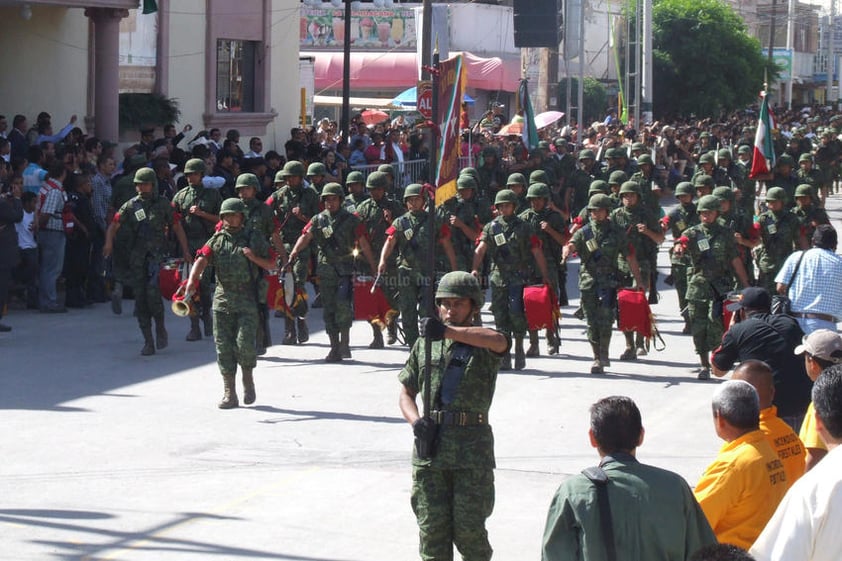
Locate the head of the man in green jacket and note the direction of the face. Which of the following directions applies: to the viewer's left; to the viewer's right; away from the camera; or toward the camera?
away from the camera

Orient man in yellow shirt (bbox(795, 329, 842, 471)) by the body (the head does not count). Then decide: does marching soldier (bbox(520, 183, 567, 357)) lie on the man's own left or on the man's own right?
on the man's own right

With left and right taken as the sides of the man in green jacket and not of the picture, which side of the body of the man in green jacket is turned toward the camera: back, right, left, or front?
back

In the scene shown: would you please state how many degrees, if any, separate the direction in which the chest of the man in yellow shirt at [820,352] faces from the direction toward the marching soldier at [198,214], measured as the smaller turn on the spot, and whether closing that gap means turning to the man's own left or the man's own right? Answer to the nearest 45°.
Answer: approximately 45° to the man's own right

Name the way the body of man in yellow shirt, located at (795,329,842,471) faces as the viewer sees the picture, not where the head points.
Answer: to the viewer's left

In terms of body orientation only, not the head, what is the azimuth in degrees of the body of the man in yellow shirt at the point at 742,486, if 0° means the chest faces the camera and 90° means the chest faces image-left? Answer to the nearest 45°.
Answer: approximately 135°

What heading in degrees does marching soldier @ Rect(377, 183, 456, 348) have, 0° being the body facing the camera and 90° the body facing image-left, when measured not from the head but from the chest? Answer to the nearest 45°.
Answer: approximately 0°

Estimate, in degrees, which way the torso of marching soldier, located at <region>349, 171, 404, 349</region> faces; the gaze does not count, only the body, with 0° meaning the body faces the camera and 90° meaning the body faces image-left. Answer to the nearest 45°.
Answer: approximately 0°

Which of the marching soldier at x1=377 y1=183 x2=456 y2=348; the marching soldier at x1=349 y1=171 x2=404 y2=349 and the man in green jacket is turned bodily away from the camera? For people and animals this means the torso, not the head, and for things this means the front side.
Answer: the man in green jacket

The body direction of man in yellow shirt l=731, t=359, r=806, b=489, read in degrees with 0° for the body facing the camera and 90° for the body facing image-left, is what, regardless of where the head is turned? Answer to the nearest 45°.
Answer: approximately 135°

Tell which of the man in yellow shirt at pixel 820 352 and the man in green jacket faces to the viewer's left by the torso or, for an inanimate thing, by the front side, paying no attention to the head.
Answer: the man in yellow shirt
